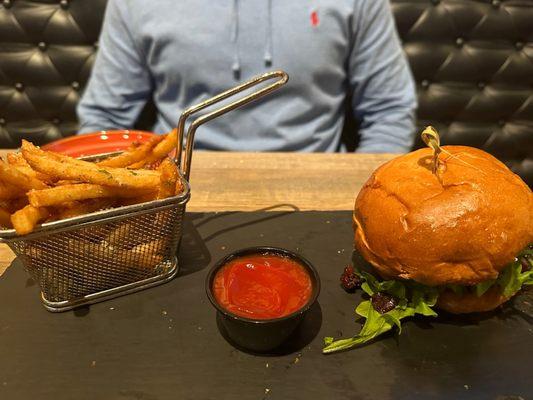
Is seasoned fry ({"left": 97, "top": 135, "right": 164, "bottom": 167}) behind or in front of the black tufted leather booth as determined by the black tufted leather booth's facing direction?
in front

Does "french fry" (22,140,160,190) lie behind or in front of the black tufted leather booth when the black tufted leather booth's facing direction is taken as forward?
in front

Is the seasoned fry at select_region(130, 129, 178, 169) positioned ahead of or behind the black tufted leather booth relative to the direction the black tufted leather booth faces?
ahead

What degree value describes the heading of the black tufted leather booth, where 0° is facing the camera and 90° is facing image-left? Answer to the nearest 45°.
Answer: approximately 0°

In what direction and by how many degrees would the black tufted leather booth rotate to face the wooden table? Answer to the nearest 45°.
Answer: approximately 45° to its right
